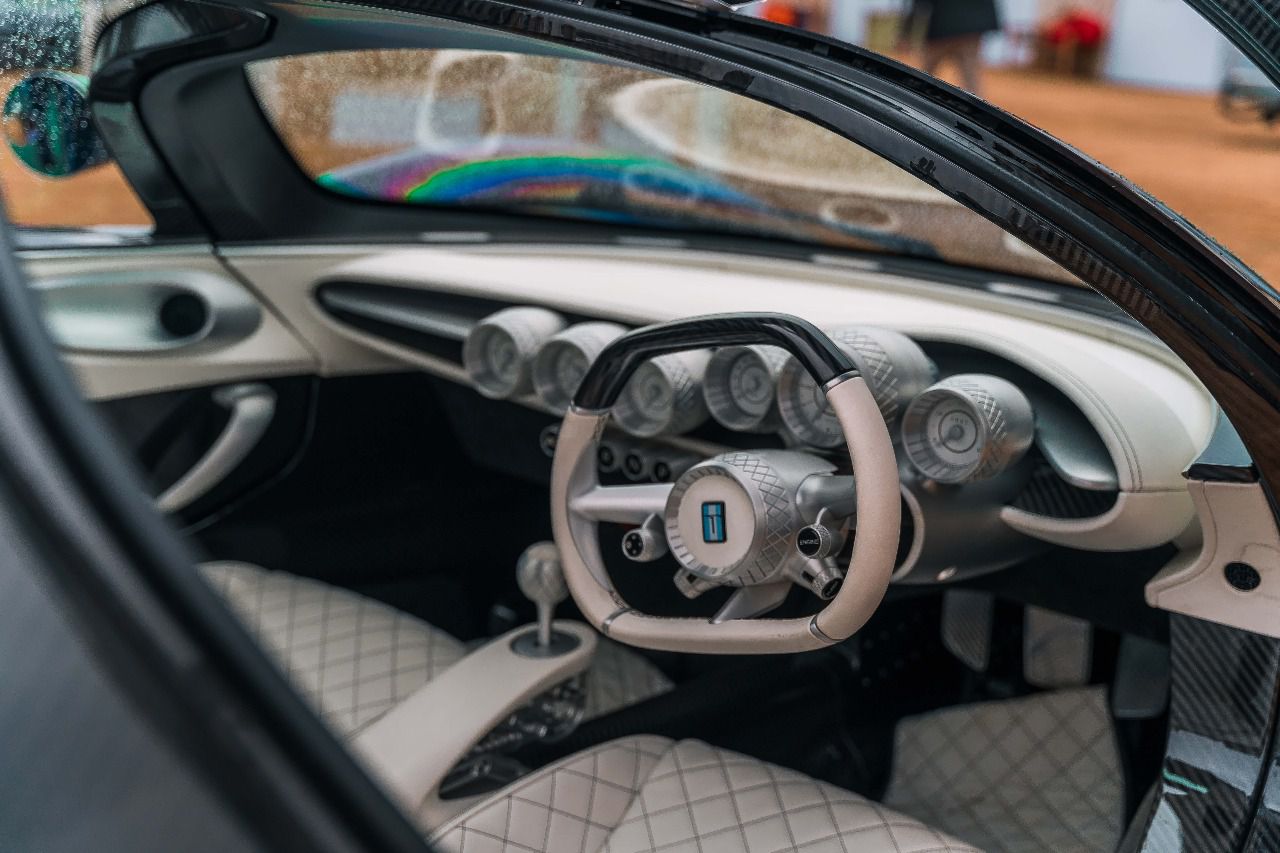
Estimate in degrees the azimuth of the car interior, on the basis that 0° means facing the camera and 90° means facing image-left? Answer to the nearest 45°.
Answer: approximately 225°

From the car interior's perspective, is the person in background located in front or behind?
in front
